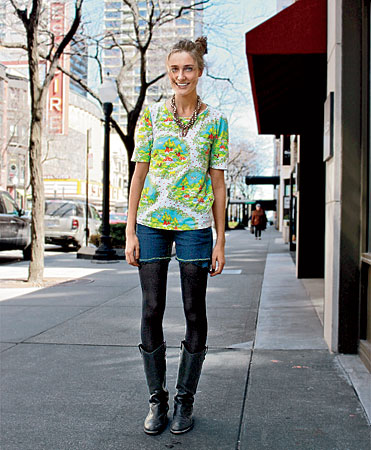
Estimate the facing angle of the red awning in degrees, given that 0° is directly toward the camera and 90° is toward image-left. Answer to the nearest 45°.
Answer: approximately 90°

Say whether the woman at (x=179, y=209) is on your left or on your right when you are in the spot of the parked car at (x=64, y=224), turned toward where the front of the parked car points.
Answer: on your right

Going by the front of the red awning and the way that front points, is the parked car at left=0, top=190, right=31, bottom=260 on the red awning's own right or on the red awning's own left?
on the red awning's own right

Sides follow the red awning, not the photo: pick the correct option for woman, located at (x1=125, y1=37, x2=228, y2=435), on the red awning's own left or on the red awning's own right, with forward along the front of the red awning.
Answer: on the red awning's own left

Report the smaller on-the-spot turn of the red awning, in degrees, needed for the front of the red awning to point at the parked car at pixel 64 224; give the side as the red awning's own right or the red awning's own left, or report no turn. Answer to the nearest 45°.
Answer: approximately 45° to the red awning's own right

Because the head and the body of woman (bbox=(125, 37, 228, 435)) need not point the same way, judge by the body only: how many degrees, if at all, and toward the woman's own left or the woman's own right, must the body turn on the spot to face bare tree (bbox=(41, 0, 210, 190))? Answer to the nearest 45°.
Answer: approximately 180°

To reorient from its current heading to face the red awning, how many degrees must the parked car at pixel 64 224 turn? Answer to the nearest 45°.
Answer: approximately 135° to its right

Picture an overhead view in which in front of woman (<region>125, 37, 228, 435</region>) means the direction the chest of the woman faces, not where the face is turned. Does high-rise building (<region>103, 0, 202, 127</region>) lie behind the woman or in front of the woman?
behind

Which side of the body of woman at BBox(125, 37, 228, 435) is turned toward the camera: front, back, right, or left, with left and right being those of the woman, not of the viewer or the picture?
front
